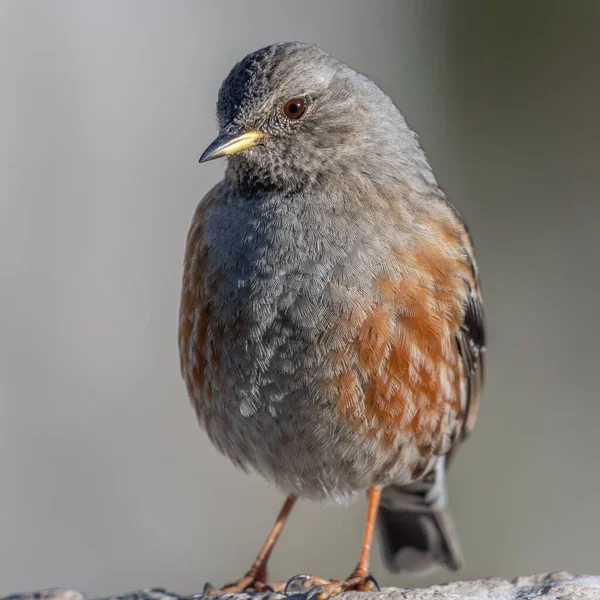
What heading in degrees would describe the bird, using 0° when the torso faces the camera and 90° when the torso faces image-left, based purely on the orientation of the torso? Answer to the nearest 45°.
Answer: approximately 45°
